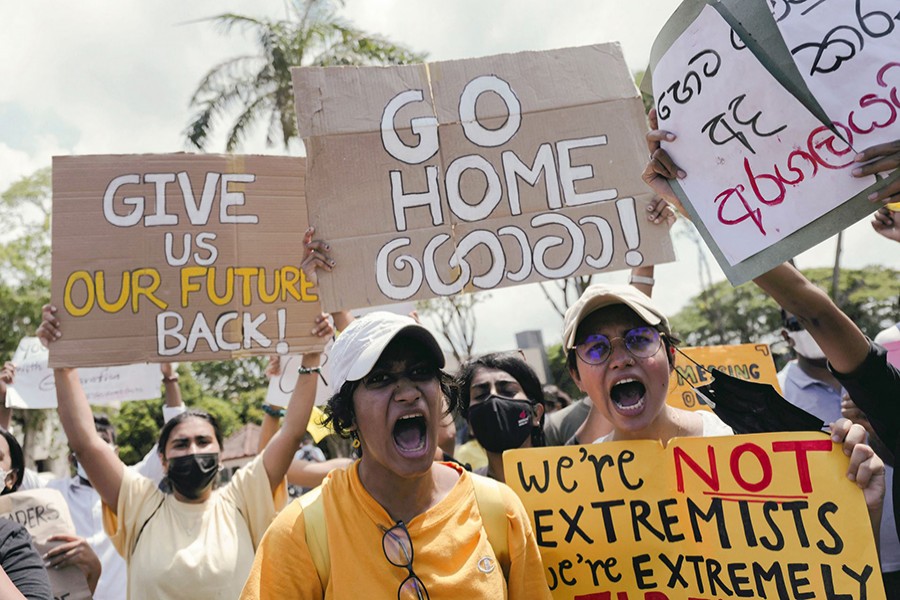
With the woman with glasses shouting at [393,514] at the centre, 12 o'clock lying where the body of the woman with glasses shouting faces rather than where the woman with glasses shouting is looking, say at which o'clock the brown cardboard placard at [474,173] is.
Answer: The brown cardboard placard is roughly at 7 o'clock from the woman with glasses shouting.

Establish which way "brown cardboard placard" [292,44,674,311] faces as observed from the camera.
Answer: facing the viewer

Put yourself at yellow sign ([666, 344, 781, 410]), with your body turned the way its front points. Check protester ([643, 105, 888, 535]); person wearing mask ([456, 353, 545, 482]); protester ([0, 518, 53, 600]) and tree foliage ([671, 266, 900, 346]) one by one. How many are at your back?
1

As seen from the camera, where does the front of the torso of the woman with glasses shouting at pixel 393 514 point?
toward the camera

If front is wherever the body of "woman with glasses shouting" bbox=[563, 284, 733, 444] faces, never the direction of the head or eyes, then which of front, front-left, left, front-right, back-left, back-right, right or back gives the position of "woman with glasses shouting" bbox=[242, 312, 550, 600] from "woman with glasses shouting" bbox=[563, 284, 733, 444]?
front-right

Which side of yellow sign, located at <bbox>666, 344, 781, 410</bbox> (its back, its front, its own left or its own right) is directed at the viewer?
front

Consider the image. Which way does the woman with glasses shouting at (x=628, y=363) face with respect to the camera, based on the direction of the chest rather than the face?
toward the camera

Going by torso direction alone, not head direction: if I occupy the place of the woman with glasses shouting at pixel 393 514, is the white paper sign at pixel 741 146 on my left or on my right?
on my left

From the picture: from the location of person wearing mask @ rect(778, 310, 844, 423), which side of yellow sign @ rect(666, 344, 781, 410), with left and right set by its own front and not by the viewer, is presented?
left
